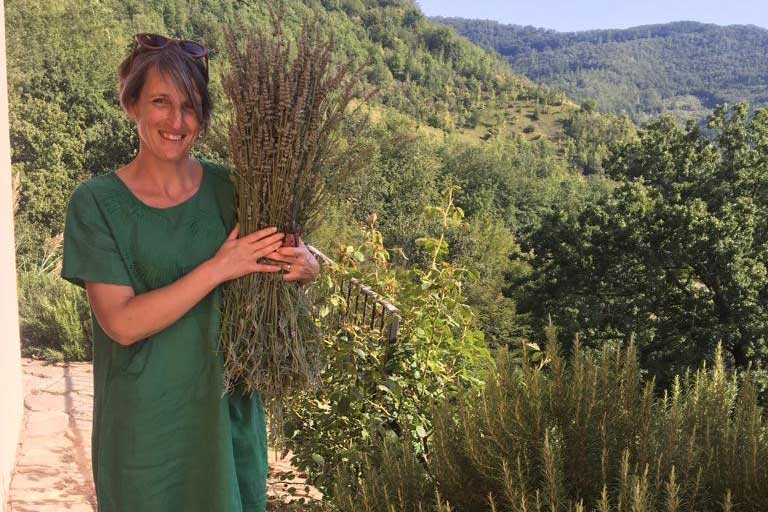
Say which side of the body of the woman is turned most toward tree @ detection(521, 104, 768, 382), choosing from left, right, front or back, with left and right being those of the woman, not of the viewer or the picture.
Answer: left

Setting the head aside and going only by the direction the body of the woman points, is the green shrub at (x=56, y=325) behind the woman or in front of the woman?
behind

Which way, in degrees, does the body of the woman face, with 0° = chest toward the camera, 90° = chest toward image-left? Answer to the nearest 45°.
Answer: approximately 315°

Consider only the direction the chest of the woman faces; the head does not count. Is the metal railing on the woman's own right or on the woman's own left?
on the woman's own left
